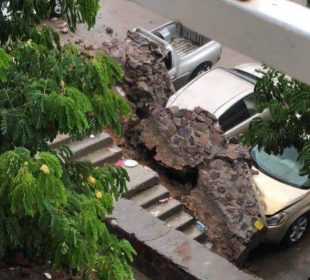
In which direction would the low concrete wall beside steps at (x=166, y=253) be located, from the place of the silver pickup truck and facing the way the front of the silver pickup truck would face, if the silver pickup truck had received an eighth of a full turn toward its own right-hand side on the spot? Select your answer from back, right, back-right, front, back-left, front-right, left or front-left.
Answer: left

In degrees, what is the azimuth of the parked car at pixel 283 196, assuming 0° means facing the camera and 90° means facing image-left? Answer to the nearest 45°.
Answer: approximately 45°

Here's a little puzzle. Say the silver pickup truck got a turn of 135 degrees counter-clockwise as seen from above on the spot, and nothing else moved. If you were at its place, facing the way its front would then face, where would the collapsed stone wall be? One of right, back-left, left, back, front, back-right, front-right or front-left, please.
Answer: right

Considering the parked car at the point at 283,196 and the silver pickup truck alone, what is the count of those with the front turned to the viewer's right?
0

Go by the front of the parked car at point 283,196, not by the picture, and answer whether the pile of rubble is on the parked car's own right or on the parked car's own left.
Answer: on the parked car's own right
